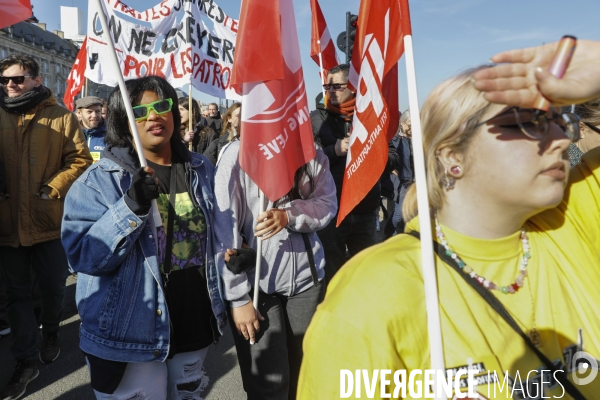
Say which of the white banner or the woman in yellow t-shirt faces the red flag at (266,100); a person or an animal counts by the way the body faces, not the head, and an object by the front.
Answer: the white banner

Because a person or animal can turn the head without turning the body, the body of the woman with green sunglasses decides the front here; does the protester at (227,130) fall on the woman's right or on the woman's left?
on the woman's left

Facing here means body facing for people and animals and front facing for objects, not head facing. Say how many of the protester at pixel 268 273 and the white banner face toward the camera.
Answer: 2

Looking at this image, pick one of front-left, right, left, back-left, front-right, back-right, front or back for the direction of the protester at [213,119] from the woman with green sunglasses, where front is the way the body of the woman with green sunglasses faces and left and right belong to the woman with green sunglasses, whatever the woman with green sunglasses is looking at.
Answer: back-left

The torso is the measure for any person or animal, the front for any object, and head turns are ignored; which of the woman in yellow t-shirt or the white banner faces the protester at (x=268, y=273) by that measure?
the white banner

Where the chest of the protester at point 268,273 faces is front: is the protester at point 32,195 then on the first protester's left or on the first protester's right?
on the first protester's right
